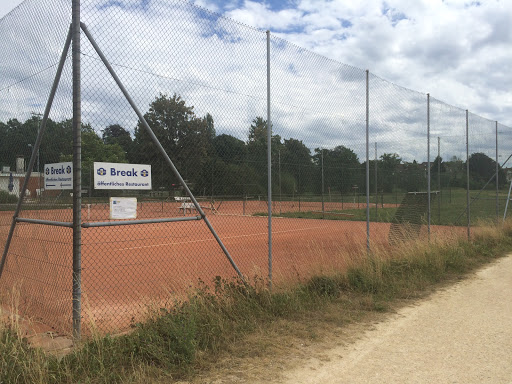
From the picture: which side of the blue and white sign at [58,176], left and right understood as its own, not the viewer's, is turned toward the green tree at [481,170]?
back

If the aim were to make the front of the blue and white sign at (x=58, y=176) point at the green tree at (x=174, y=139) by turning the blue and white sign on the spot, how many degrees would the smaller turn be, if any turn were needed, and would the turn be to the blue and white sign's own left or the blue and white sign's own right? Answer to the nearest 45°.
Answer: approximately 135° to the blue and white sign's own left

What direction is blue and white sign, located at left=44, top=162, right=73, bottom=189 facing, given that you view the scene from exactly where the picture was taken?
facing the viewer and to the left of the viewer

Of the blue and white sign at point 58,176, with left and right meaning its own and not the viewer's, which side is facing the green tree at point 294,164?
back

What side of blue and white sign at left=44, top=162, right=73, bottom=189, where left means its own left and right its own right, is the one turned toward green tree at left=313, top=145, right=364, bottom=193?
back
